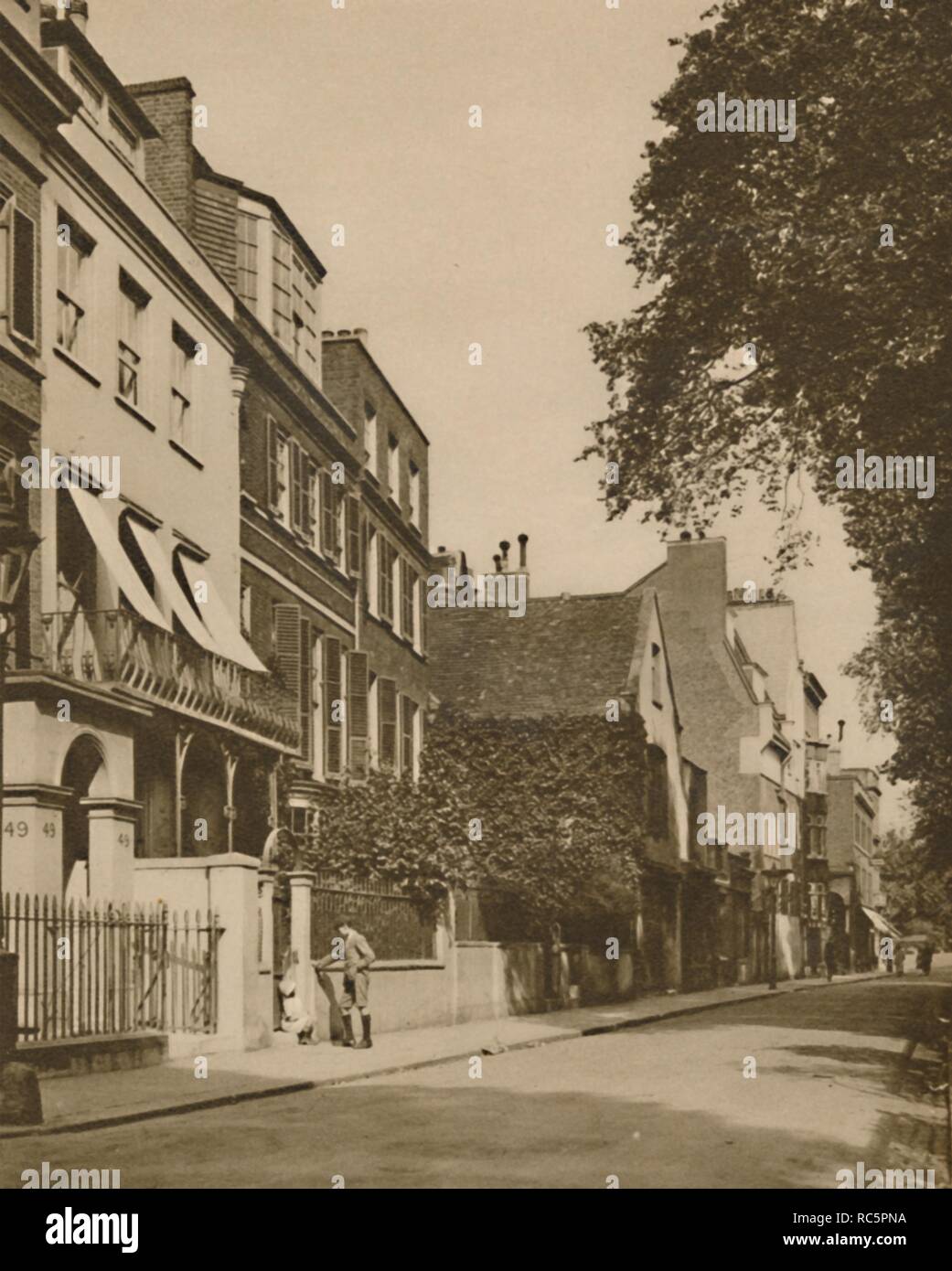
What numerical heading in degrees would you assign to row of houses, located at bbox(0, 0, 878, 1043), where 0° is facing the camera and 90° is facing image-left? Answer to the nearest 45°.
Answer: approximately 315°

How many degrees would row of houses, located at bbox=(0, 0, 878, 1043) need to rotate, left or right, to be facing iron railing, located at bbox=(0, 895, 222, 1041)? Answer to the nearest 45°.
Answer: approximately 45° to its right

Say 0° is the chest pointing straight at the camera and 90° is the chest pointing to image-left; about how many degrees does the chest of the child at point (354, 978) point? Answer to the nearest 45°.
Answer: approximately 45°

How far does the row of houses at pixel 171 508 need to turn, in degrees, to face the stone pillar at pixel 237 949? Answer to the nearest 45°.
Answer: approximately 45° to its right

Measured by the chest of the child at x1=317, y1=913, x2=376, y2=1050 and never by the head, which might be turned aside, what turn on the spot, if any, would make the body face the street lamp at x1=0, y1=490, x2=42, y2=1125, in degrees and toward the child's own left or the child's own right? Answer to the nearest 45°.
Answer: approximately 45° to the child's own left
